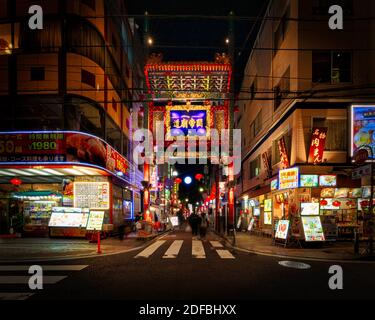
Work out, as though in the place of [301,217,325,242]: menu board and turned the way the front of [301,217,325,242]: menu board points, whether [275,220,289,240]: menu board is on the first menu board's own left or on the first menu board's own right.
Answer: on the first menu board's own right

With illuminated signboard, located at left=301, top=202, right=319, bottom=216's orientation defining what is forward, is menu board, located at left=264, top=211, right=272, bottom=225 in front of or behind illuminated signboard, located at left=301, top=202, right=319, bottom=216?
behind

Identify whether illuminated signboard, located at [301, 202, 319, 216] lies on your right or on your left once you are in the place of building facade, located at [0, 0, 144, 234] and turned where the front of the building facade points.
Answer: on your left

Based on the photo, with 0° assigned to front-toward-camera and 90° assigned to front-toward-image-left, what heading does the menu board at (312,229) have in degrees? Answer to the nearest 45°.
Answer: approximately 0°

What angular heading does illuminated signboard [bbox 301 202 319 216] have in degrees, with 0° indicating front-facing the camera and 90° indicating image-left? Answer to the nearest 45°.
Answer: approximately 0°
